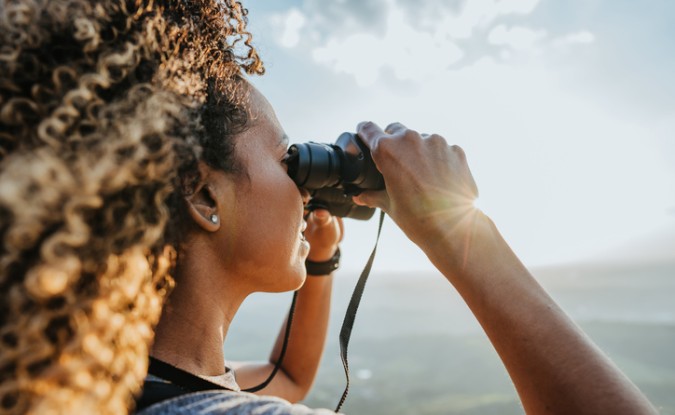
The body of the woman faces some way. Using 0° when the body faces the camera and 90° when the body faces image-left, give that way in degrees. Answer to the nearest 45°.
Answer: approximately 225°

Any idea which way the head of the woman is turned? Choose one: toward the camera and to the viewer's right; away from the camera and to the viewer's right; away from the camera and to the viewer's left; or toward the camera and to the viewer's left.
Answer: away from the camera and to the viewer's right
